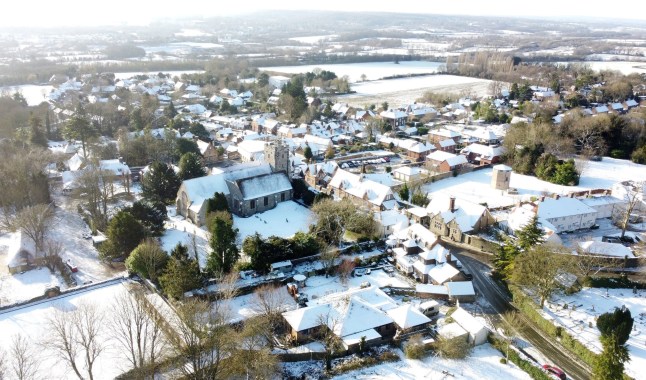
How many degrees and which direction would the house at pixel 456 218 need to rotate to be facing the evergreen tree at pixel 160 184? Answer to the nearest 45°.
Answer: approximately 45° to its right

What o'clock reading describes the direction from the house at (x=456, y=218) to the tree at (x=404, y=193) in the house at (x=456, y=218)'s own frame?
The tree is roughly at 3 o'clock from the house.

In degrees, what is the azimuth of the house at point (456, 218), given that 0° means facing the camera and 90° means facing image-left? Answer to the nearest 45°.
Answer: approximately 45°

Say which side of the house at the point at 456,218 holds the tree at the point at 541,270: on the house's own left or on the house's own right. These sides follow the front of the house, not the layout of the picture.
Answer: on the house's own left

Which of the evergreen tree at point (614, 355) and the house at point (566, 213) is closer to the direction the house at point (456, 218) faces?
the evergreen tree

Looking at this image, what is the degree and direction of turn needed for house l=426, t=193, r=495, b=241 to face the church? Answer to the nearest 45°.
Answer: approximately 45° to its right

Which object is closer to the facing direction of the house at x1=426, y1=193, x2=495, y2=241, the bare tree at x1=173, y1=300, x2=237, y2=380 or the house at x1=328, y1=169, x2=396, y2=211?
the bare tree
